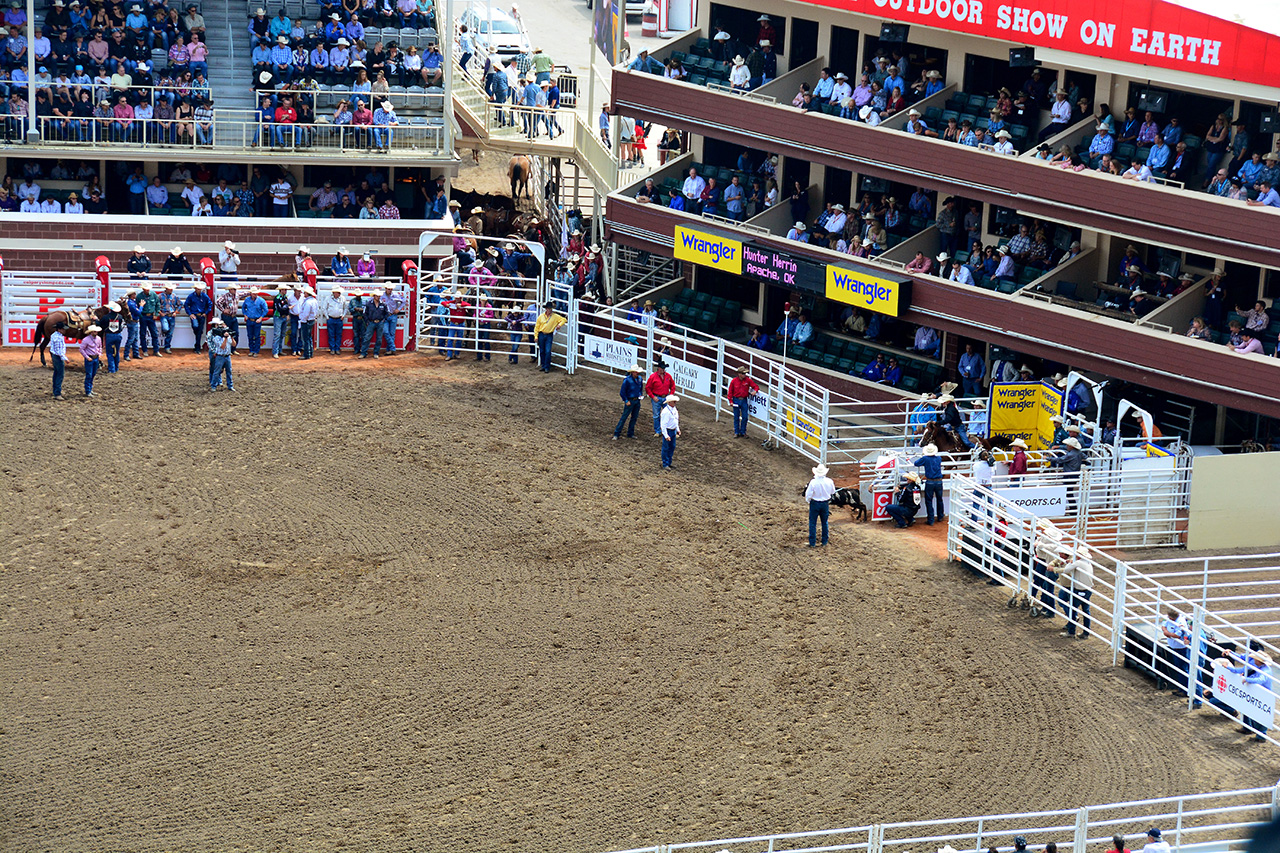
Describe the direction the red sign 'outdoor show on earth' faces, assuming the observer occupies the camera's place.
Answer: facing the viewer and to the left of the viewer

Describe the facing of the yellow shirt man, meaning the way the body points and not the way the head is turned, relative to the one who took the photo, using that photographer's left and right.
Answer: facing the viewer

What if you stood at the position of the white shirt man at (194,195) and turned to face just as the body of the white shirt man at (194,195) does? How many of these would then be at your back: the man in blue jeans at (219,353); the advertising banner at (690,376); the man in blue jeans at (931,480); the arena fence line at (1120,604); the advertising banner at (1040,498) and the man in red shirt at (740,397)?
0

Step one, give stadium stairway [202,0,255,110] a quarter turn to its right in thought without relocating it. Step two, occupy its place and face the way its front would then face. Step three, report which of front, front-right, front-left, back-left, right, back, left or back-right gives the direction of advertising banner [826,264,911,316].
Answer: back-left

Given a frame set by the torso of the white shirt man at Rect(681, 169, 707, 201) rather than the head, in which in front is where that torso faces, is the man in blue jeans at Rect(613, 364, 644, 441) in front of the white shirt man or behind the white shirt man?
in front

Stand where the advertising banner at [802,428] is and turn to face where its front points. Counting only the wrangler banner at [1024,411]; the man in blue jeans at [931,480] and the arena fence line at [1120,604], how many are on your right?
0

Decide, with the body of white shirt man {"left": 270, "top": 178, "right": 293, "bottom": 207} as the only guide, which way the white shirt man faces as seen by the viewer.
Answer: toward the camera

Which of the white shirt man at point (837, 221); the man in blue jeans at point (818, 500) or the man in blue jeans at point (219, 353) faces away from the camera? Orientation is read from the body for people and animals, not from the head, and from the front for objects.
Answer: the man in blue jeans at point (818, 500)

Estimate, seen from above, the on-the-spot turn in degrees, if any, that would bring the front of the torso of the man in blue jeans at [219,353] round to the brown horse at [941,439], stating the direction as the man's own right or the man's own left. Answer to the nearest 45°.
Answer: approximately 45° to the man's own left

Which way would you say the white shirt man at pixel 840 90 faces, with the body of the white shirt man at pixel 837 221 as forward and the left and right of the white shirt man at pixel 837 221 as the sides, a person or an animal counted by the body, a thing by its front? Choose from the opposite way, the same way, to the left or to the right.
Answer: the same way

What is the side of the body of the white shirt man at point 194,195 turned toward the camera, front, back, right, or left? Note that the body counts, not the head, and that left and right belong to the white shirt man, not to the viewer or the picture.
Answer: front

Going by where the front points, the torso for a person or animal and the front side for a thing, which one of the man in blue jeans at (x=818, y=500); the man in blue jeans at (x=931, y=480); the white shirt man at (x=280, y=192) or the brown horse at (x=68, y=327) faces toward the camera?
the white shirt man

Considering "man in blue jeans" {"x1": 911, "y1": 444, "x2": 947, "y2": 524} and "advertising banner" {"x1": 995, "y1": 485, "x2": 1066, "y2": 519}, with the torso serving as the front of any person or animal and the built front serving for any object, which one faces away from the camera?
the man in blue jeans

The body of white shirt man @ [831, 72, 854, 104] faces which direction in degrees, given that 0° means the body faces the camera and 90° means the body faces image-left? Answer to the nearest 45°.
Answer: approximately 45°

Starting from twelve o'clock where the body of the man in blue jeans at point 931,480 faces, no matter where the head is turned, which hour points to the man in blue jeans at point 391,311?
the man in blue jeans at point 391,311 is roughly at 10 o'clock from the man in blue jeans at point 931,480.

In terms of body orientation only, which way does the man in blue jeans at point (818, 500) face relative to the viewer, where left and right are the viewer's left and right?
facing away from the viewer
